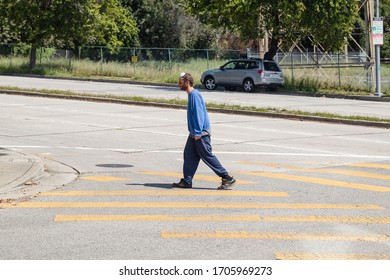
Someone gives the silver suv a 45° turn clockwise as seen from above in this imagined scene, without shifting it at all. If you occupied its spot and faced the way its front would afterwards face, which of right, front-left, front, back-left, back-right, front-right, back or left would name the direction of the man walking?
back

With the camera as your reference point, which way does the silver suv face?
facing away from the viewer and to the left of the viewer
